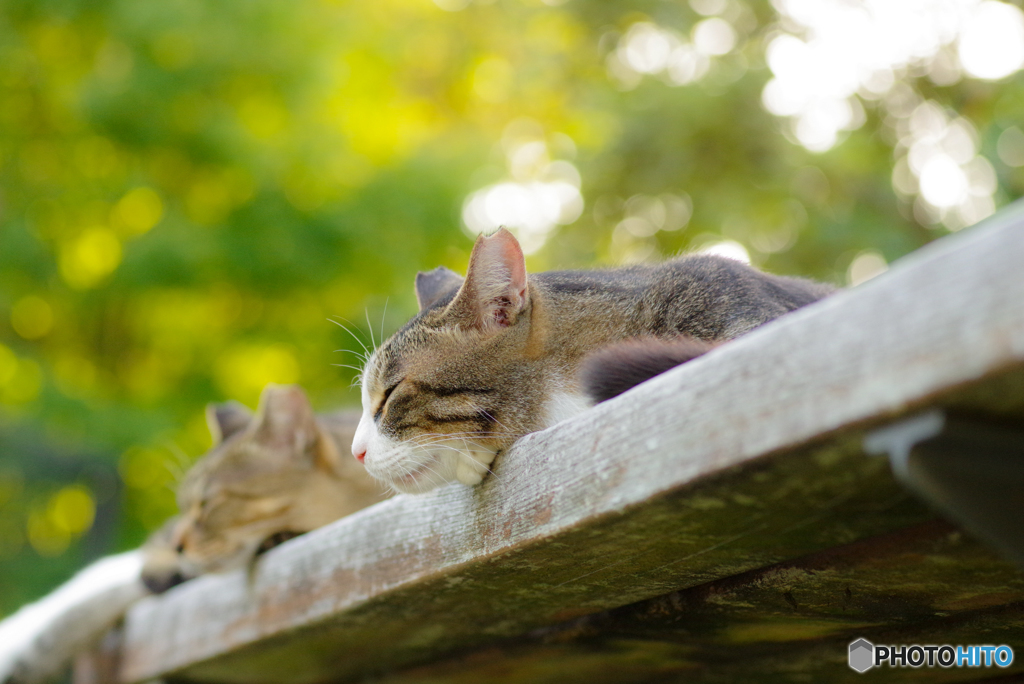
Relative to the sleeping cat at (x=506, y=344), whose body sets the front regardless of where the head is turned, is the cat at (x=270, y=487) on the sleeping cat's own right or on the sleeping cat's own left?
on the sleeping cat's own right

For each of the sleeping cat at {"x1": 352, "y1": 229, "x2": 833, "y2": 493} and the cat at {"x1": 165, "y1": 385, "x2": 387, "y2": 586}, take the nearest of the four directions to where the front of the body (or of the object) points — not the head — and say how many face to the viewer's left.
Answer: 2

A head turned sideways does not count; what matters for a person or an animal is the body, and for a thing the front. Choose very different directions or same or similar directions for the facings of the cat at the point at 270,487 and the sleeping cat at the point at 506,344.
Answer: same or similar directions

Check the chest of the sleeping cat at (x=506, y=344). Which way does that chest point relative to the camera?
to the viewer's left

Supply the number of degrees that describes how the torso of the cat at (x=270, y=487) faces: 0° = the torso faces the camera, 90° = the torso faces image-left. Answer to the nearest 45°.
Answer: approximately 90°
